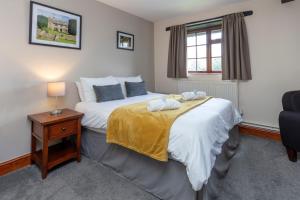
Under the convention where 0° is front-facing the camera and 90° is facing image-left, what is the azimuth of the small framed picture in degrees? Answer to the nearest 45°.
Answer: approximately 315°

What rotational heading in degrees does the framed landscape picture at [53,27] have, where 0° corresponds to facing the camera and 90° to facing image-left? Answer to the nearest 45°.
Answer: approximately 315°

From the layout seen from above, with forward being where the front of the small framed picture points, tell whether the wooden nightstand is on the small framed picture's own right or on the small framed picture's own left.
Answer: on the small framed picture's own right

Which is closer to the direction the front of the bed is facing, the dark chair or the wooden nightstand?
the dark chair

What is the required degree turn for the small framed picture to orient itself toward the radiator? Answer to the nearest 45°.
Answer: approximately 45° to its left

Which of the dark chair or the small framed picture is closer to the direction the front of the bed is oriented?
the dark chair

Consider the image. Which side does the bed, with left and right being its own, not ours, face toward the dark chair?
left
